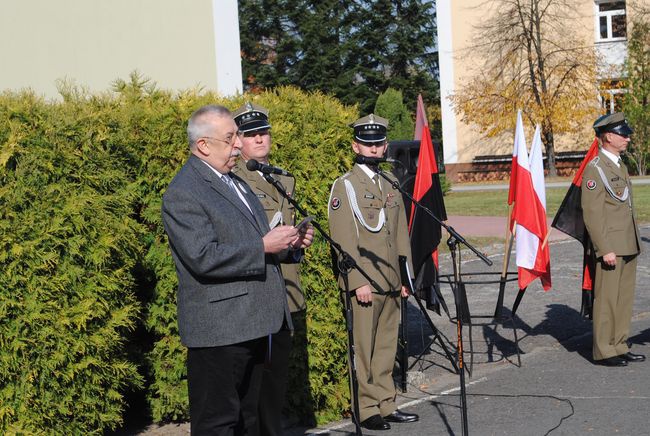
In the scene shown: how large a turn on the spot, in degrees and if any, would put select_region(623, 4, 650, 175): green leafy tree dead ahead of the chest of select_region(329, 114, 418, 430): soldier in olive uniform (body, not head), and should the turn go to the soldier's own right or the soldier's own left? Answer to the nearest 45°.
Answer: approximately 135° to the soldier's own left

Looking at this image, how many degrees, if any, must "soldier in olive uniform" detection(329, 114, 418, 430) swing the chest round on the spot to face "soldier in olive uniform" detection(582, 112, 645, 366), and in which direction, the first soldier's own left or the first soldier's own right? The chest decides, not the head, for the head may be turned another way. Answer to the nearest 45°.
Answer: approximately 90° to the first soldier's own left

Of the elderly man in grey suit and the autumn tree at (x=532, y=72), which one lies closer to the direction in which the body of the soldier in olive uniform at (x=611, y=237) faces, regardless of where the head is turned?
the elderly man in grey suit

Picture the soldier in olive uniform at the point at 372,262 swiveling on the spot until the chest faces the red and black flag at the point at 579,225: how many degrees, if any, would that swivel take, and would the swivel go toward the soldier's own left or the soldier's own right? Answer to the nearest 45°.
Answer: approximately 90° to the soldier's own left
